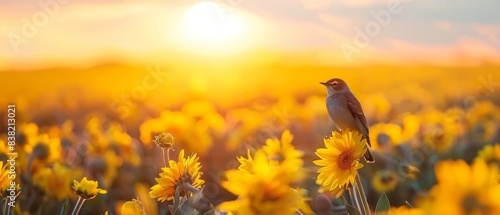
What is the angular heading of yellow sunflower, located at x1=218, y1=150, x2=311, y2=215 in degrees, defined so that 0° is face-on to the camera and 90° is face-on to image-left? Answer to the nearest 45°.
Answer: approximately 0°

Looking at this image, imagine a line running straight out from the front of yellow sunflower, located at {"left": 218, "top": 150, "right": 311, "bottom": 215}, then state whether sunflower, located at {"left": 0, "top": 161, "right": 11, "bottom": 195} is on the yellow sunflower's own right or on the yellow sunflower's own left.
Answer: on the yellow sunflower's own right

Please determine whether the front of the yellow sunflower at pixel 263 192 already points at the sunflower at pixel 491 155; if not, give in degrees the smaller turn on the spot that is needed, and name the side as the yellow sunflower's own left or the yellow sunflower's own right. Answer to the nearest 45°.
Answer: approximately 135° to the yellow sunflower's own left
